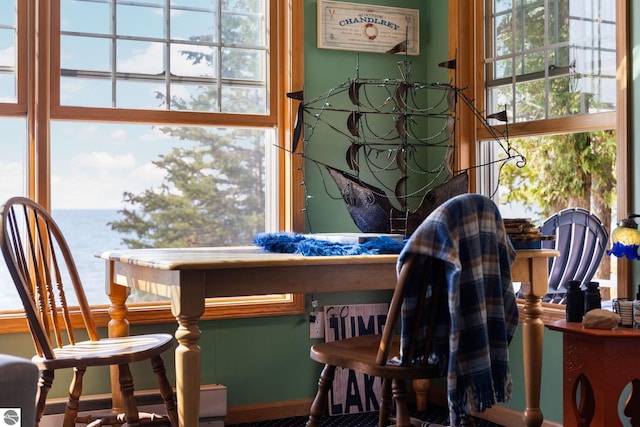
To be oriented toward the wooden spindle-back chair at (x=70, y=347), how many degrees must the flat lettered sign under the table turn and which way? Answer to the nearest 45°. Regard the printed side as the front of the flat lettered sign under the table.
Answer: approximately 45° to its right

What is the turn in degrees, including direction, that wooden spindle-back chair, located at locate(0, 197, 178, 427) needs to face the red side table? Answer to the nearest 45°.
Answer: approximately 45° to its left

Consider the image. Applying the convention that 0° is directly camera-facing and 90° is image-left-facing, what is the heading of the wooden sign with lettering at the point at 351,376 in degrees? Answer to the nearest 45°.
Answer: approximately 0°

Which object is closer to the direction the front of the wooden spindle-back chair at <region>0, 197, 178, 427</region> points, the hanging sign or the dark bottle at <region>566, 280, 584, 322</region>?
the dark bottle

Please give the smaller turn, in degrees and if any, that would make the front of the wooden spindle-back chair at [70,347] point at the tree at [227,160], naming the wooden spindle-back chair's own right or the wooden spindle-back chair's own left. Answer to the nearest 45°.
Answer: approximately 90° to the wooden spindle-back chair's own left

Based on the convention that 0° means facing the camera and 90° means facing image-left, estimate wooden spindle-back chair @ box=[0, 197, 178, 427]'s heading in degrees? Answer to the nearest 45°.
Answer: approximately 315°

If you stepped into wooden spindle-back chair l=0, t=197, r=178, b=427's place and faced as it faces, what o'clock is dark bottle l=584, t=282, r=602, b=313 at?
The dark bottle is roughly at 11 o'clock from the wooden spindle-back chair.

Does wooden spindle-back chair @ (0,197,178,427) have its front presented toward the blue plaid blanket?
yes
